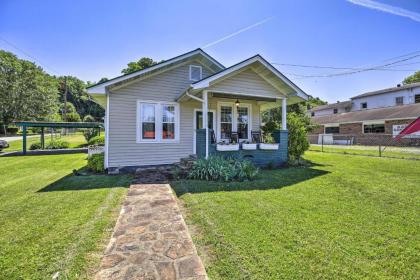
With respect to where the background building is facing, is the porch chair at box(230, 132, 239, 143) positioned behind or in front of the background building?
in front

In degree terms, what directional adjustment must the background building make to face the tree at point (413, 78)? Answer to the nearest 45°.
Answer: approximately 135° to its right

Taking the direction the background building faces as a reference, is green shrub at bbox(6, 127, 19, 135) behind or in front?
in front

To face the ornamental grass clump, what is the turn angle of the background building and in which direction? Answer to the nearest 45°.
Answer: approximately 45° to its left

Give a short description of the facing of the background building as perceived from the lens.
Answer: facing the viewer and to the left of the viewer

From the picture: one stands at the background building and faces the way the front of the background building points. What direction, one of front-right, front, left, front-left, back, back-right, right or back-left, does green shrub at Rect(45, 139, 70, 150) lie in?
front

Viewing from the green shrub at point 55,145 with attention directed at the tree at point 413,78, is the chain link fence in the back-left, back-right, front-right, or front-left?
front-right

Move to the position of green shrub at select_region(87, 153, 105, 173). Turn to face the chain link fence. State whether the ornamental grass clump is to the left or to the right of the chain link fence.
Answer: right

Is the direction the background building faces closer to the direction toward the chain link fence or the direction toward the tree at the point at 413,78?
the chain link fence

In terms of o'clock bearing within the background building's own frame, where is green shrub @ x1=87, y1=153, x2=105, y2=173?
The green shrub is roughly at 11 o'clock from the background building.

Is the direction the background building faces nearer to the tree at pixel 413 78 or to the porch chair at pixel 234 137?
the porch chair

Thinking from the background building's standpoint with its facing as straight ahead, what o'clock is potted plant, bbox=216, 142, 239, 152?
The potted plant is roughly at 11 o'clock from the background building.
